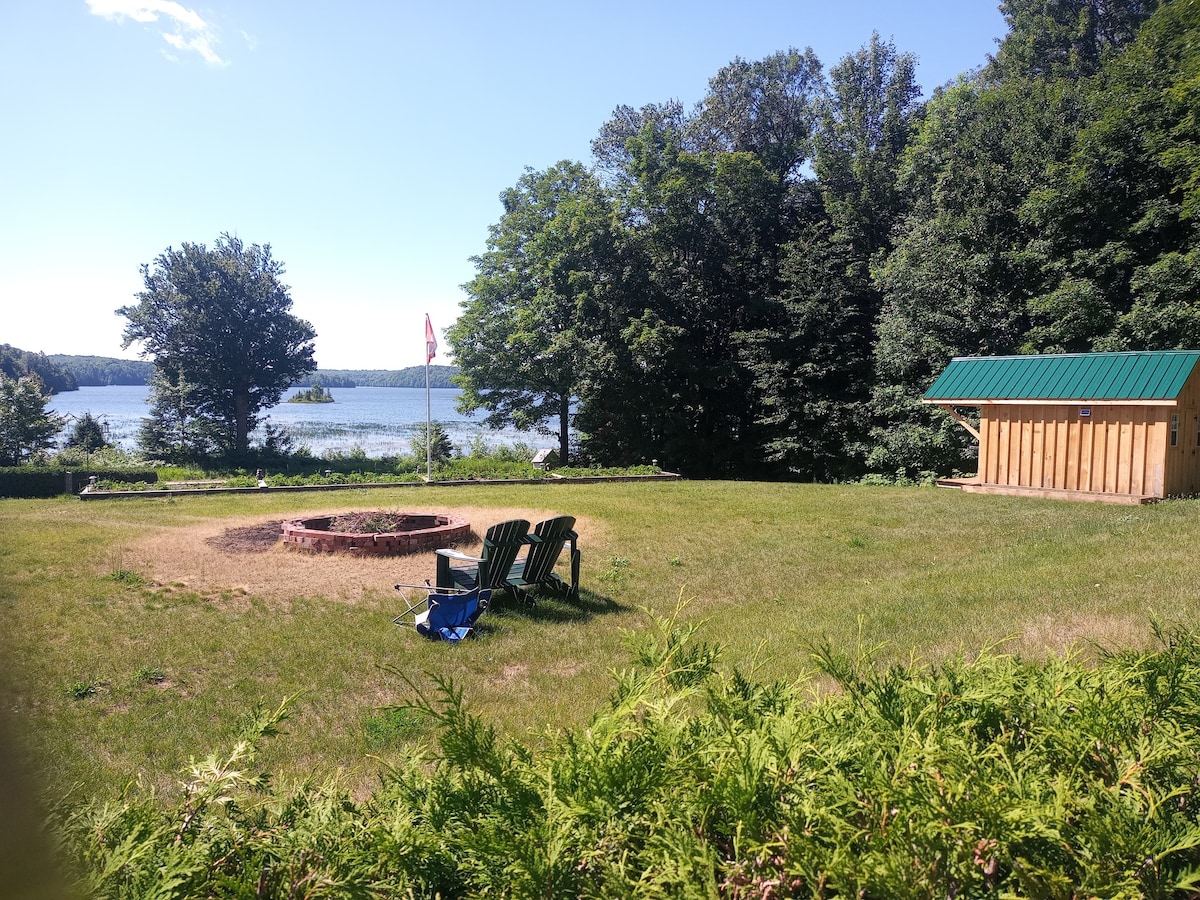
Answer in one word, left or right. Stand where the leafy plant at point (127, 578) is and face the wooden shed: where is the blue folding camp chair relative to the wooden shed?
right

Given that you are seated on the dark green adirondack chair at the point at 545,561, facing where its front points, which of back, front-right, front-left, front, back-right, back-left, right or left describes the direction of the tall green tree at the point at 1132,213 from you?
right

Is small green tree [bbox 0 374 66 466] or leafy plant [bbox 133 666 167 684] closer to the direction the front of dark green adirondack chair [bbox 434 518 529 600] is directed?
the small green tree

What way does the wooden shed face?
to the viewer's left

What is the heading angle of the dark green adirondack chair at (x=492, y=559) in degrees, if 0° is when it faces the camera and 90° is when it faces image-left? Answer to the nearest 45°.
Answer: approximately 135°

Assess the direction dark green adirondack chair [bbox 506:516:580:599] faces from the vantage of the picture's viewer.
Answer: facing away from the viewer and to the left of the viewer

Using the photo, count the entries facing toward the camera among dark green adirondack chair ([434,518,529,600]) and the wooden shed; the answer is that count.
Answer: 0

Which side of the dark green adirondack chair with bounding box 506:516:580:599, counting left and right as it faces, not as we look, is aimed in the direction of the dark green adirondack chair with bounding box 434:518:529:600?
left

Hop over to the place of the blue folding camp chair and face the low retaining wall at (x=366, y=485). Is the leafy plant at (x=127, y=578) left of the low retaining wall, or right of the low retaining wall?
left

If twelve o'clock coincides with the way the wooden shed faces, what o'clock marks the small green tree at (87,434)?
The small green tree is roughly at 12 o'clock from the wooden shed.
